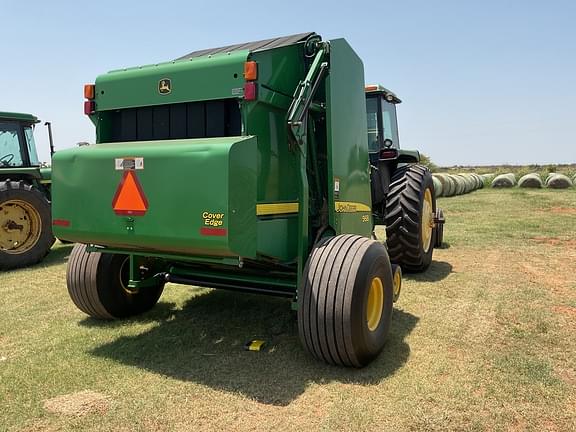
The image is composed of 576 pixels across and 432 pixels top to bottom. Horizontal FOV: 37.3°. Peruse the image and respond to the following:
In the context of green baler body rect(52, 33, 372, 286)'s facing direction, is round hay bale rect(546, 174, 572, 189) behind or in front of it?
in front

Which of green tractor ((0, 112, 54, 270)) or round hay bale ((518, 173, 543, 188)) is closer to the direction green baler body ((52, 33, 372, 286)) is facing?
the round hay bale

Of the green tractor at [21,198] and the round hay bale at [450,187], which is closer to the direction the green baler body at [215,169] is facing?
the round hay bale

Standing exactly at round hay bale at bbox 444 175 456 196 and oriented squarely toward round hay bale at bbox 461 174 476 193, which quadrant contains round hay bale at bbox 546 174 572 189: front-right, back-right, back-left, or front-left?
front-right

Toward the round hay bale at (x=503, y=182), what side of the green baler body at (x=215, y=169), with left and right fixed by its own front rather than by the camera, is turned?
front

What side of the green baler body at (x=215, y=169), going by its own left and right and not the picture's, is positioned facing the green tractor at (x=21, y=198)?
left

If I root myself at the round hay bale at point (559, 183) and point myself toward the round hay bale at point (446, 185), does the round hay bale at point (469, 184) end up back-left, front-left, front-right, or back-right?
front-right

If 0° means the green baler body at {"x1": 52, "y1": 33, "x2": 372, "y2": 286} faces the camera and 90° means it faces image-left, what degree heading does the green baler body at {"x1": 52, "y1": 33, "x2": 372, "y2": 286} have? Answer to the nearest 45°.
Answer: approximately 225°

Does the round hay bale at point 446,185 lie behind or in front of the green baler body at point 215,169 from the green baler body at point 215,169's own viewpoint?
in front
